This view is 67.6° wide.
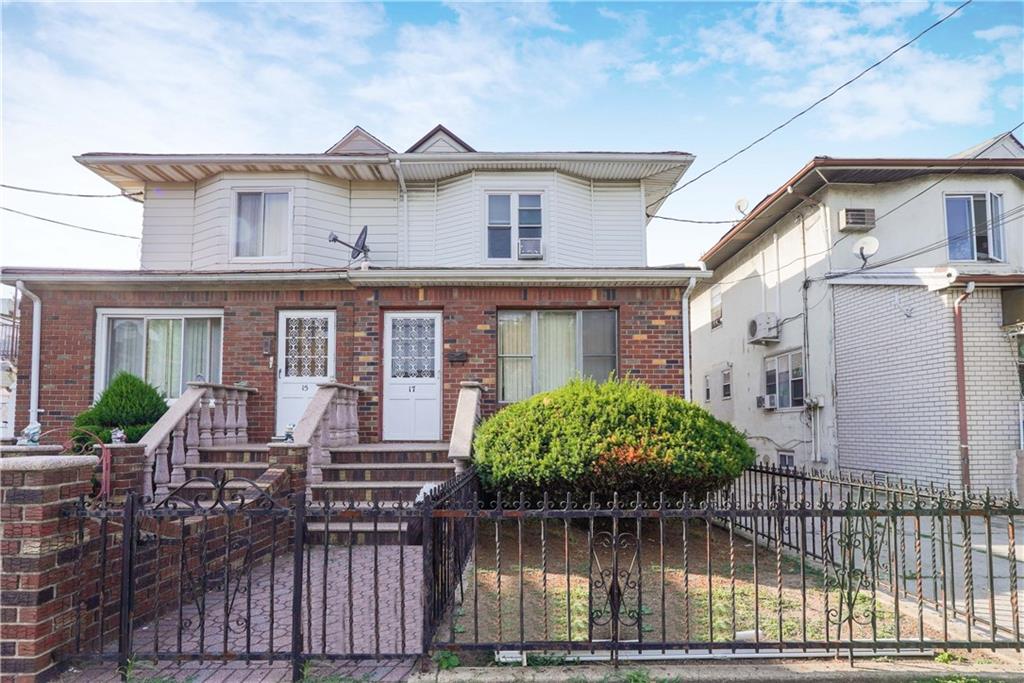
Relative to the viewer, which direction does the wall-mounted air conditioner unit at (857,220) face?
toward the camera

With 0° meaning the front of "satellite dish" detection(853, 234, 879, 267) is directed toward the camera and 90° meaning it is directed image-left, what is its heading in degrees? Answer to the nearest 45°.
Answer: approximately 45°

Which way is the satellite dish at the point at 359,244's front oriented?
to the viewer's left

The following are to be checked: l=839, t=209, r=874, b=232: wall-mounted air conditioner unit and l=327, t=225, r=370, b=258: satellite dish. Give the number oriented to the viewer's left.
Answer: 1

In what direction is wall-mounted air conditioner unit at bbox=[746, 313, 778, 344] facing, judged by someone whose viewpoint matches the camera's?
facing the viewer and to the left of the viewer

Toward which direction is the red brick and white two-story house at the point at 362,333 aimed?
toward the camera

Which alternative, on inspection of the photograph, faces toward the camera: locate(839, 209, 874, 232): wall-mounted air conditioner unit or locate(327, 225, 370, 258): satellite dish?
the wall-mounted air conditioner unit

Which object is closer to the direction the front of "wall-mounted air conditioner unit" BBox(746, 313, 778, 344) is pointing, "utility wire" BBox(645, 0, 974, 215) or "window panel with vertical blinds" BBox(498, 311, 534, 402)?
the window panel with vertical blinds

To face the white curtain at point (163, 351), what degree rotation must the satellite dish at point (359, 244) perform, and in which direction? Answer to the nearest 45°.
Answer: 0° — it already faces it

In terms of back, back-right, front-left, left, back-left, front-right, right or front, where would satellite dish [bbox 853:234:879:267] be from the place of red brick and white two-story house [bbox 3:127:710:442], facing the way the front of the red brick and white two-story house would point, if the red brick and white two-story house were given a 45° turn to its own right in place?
back-left

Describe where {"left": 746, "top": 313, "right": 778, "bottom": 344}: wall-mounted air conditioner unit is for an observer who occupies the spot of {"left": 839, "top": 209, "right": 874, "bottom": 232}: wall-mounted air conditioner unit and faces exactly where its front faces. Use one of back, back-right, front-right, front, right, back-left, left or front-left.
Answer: back-right

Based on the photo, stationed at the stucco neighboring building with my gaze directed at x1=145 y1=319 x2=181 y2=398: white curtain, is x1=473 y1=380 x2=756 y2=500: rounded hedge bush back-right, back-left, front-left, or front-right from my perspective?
front-left

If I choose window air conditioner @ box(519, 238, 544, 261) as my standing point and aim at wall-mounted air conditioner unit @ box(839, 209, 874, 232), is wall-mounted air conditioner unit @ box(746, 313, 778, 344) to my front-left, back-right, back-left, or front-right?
front-left

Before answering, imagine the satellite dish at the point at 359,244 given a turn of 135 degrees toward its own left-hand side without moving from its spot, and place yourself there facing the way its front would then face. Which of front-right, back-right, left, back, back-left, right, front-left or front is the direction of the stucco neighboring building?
front-left
